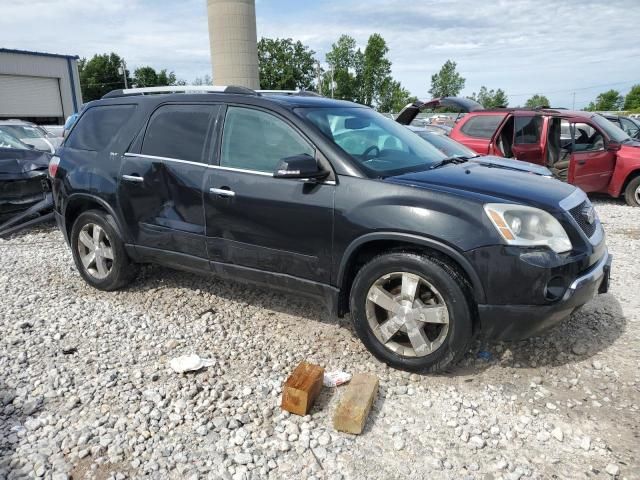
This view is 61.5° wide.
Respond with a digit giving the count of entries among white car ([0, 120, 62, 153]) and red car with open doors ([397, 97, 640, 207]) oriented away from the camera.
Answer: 0

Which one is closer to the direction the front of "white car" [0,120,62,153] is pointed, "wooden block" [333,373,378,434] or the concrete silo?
the wooden block

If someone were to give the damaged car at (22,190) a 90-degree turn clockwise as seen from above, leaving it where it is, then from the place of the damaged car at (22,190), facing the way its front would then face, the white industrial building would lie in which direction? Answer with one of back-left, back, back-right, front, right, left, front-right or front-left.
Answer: back-right

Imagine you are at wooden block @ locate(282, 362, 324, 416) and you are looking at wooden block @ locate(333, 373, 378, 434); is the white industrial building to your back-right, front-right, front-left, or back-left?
back-left

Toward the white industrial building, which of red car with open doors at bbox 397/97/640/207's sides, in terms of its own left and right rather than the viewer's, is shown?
back

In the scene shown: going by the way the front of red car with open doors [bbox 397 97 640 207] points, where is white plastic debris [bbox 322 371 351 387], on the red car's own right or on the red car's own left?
on the red car's own right

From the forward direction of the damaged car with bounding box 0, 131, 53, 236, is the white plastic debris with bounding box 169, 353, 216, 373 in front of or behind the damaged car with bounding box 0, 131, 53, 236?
in front

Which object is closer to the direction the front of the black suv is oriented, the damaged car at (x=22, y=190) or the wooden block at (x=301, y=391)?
the wooden block

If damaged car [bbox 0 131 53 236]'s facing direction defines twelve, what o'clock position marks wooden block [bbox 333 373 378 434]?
The wooden block is roughly at 1 o'clock from the damaged car.

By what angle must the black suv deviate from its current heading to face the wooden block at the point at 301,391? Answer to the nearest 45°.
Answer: approximately 45° to its right
